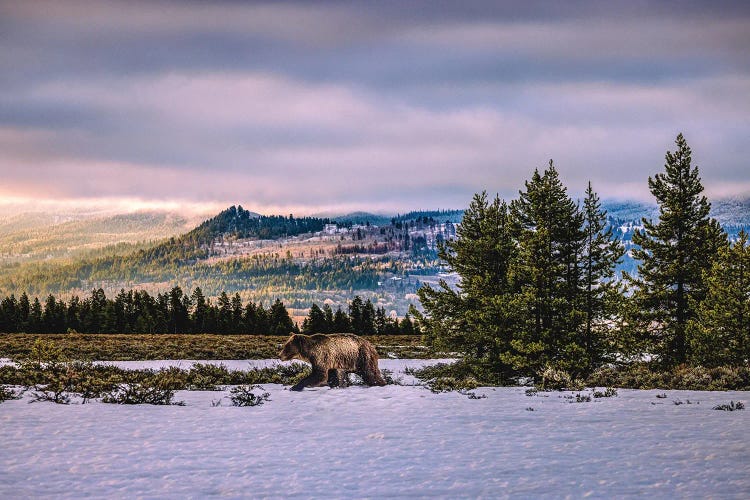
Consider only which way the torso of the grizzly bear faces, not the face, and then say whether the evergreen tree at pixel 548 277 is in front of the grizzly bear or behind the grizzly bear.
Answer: behind

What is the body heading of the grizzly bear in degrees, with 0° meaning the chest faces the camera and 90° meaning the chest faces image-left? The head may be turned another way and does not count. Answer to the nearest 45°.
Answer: approximately 90°

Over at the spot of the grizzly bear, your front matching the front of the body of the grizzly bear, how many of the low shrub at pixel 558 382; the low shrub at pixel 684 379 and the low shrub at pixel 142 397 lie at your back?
2

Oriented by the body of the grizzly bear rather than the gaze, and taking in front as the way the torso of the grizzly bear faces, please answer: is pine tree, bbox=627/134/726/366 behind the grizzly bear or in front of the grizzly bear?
behind

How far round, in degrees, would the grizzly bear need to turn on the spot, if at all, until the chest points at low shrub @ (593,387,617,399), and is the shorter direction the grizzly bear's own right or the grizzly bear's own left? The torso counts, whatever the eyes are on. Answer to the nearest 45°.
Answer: approximately 135° to the grizzly bear's own left

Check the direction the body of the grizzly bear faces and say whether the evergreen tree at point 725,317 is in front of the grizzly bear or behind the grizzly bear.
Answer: behind

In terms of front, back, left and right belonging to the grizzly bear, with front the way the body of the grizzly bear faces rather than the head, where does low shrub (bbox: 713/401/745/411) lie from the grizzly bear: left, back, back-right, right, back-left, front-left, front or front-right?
back-left

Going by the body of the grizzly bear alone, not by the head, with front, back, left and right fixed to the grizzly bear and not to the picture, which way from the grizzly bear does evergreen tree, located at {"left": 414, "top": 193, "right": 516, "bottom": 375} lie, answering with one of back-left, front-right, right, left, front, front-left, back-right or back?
back-right

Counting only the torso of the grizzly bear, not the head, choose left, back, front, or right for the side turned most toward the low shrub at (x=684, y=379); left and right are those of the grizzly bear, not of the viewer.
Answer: back

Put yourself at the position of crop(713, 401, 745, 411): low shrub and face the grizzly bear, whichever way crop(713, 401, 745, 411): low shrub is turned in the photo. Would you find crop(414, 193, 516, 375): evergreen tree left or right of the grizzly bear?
right
